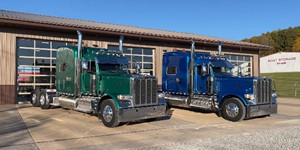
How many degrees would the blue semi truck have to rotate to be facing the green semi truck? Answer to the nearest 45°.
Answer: approximately 90° to its right

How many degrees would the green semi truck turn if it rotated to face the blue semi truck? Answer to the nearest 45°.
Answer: approximately 45° to its left

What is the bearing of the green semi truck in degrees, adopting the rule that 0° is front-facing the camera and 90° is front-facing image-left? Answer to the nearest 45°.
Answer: approximately 315°

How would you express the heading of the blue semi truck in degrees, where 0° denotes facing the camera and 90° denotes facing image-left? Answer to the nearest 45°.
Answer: approximately 315°

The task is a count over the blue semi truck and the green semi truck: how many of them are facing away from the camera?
0
